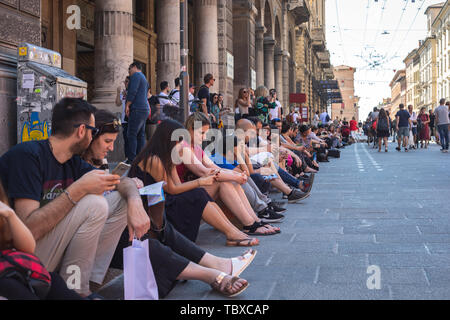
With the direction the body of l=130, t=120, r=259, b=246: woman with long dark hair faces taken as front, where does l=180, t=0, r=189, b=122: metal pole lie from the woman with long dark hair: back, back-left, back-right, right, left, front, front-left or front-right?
left

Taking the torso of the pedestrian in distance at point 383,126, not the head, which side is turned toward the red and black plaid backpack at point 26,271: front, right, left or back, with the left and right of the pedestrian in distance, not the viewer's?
back

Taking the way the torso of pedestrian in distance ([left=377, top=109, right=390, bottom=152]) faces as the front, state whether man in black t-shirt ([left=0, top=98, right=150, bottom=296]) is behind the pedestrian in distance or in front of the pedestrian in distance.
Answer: behind

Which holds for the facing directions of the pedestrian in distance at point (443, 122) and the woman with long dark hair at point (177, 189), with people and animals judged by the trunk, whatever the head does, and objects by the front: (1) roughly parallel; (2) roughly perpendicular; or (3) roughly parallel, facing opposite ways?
roughly perpendicular

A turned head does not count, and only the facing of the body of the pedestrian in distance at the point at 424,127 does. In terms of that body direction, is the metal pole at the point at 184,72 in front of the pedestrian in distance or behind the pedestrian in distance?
in front

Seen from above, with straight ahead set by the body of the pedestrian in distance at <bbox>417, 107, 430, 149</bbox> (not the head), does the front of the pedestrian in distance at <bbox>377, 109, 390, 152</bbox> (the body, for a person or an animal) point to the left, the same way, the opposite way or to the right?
the opposite way

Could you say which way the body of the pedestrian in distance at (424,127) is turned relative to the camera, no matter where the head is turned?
toward the camera

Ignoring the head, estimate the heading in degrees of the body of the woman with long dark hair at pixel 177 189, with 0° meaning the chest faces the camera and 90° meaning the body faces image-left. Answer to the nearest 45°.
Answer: approximately 270°

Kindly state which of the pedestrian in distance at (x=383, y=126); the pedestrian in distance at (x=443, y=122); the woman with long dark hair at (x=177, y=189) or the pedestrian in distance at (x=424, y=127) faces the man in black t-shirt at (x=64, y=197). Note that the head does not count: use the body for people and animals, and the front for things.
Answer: the pedestrian in distance at (x=424, y=127)

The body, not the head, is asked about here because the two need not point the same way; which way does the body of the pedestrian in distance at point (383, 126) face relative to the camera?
away from the camera

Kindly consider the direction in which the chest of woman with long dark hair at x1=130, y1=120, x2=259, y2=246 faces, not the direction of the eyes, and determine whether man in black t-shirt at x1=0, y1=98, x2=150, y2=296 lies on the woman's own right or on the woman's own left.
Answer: on the woman's own right

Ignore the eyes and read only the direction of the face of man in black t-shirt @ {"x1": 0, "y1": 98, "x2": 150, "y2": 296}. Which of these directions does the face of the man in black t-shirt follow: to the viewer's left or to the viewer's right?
to the viewer's right

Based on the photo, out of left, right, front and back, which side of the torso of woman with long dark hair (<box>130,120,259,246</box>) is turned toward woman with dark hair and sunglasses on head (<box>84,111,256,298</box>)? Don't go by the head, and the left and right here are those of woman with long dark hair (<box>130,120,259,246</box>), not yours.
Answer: right

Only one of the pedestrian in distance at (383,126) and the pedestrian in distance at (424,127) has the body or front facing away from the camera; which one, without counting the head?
the pedestrian in distance at (383,126)

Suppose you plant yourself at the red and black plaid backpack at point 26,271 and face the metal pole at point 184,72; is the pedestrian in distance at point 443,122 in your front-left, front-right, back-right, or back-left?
front-right

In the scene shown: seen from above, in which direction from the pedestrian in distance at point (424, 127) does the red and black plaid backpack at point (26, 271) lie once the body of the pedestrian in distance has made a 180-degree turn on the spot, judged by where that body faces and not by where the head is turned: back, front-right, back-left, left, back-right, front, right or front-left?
back
